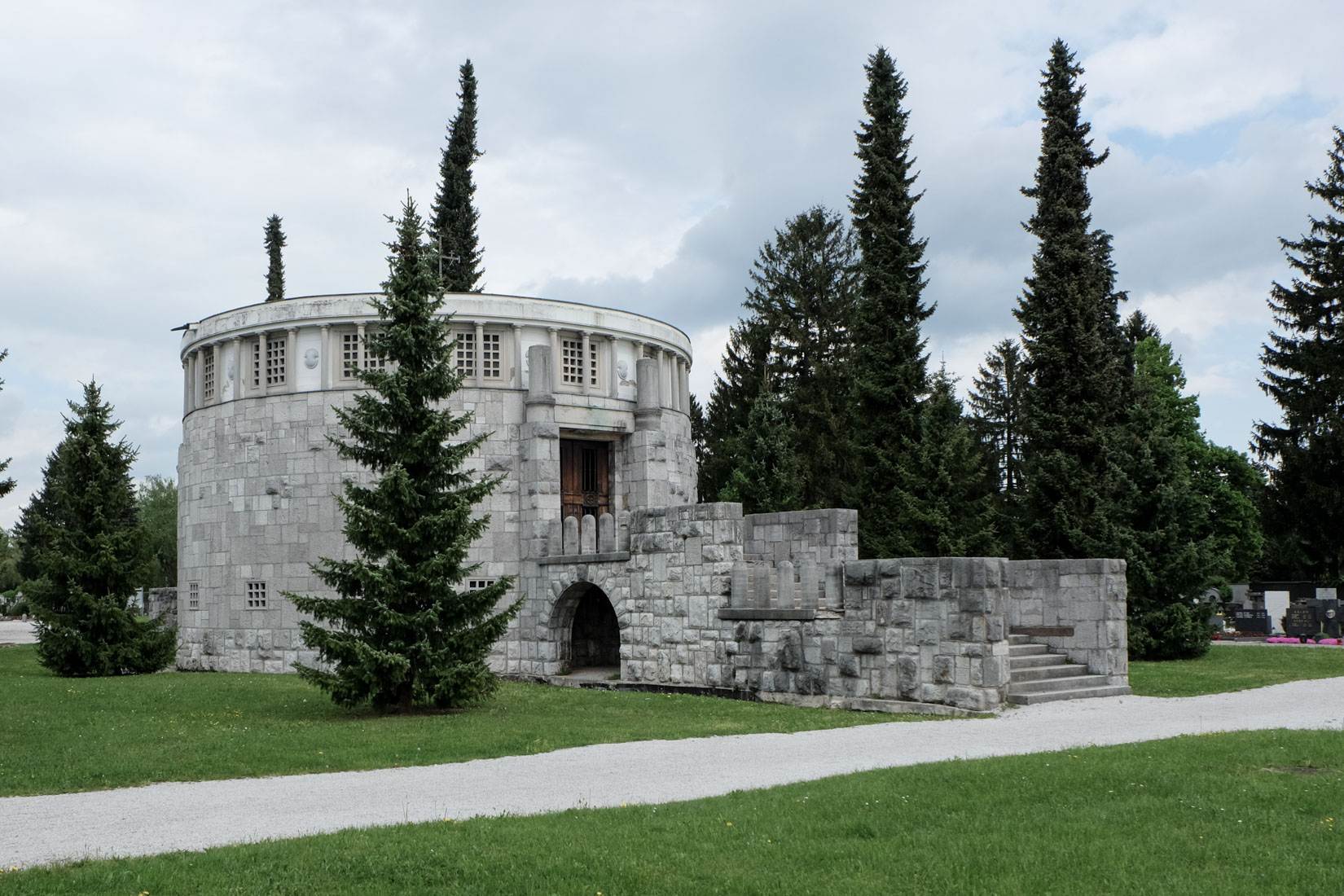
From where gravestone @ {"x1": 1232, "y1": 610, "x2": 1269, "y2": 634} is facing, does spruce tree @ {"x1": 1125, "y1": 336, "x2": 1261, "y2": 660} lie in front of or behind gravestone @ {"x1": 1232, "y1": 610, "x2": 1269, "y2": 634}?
in front

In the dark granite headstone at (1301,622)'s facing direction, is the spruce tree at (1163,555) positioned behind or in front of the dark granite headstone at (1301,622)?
in front

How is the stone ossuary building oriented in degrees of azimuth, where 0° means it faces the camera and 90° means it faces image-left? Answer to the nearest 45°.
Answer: approximately 315°

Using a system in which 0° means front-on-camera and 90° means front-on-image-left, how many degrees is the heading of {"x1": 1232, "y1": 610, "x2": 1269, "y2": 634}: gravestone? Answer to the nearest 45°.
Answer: approximately 0°

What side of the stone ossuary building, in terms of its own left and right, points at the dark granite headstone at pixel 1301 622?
left

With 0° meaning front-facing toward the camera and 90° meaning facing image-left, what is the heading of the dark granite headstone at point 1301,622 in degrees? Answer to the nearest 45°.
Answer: approximately 0°

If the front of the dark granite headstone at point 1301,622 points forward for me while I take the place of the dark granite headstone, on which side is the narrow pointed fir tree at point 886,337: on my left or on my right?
on my right

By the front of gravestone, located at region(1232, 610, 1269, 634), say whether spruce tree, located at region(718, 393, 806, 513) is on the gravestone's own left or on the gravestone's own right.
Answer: on the gravestone's own right

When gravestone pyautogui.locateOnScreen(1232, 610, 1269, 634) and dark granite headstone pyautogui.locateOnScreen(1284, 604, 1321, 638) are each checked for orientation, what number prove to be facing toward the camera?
2

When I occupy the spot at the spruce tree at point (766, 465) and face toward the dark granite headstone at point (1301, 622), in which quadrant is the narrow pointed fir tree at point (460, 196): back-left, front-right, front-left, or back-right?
back-left

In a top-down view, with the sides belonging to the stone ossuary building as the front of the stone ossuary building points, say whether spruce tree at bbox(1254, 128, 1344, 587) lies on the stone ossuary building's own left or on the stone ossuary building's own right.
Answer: on the stone ossuary building's own left
